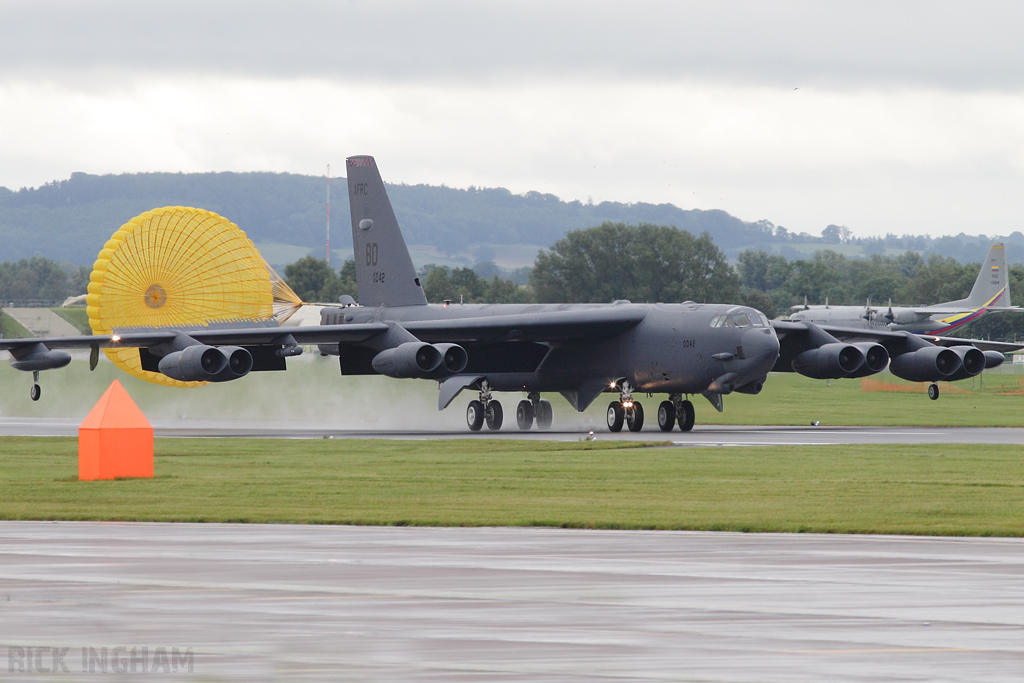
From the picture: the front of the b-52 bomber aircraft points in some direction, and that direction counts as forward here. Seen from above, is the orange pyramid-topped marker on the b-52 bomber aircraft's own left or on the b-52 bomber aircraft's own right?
on the b-52 bomber aircraft's own right

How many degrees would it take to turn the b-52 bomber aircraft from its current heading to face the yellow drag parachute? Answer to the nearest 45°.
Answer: approximately 180°

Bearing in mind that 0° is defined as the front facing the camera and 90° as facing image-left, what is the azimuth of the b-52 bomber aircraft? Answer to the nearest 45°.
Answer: approximately 315°

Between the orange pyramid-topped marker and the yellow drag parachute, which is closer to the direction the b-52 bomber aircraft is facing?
the orange pyramid-topped marker
